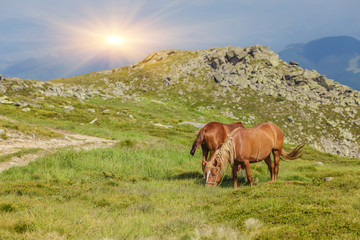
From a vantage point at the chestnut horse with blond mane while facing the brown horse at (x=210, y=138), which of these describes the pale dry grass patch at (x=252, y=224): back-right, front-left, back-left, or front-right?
back-left

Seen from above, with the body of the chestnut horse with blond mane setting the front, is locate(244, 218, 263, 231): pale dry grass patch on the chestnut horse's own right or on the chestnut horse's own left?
on the chestnut horse's own left

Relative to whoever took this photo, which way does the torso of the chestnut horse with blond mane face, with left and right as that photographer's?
facing the viewer and to the left of the viewer

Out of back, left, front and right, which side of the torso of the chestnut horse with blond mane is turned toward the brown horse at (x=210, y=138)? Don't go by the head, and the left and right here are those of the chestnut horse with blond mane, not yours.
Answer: right

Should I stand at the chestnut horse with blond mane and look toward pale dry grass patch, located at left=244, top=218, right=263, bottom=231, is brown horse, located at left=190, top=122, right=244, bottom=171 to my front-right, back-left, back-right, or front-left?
back-right
